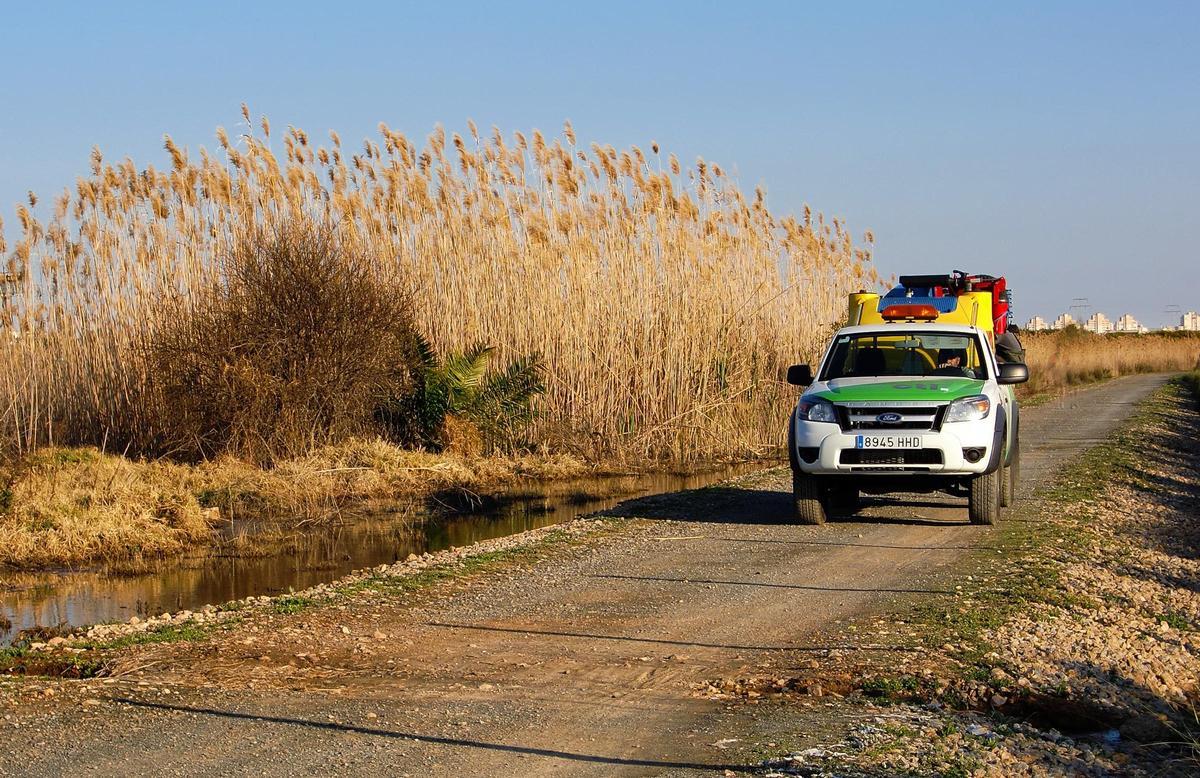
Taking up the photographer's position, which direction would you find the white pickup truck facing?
facing the viewer

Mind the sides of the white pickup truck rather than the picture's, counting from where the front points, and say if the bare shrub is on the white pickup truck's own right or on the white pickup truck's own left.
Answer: on the white pickup truck's own right
